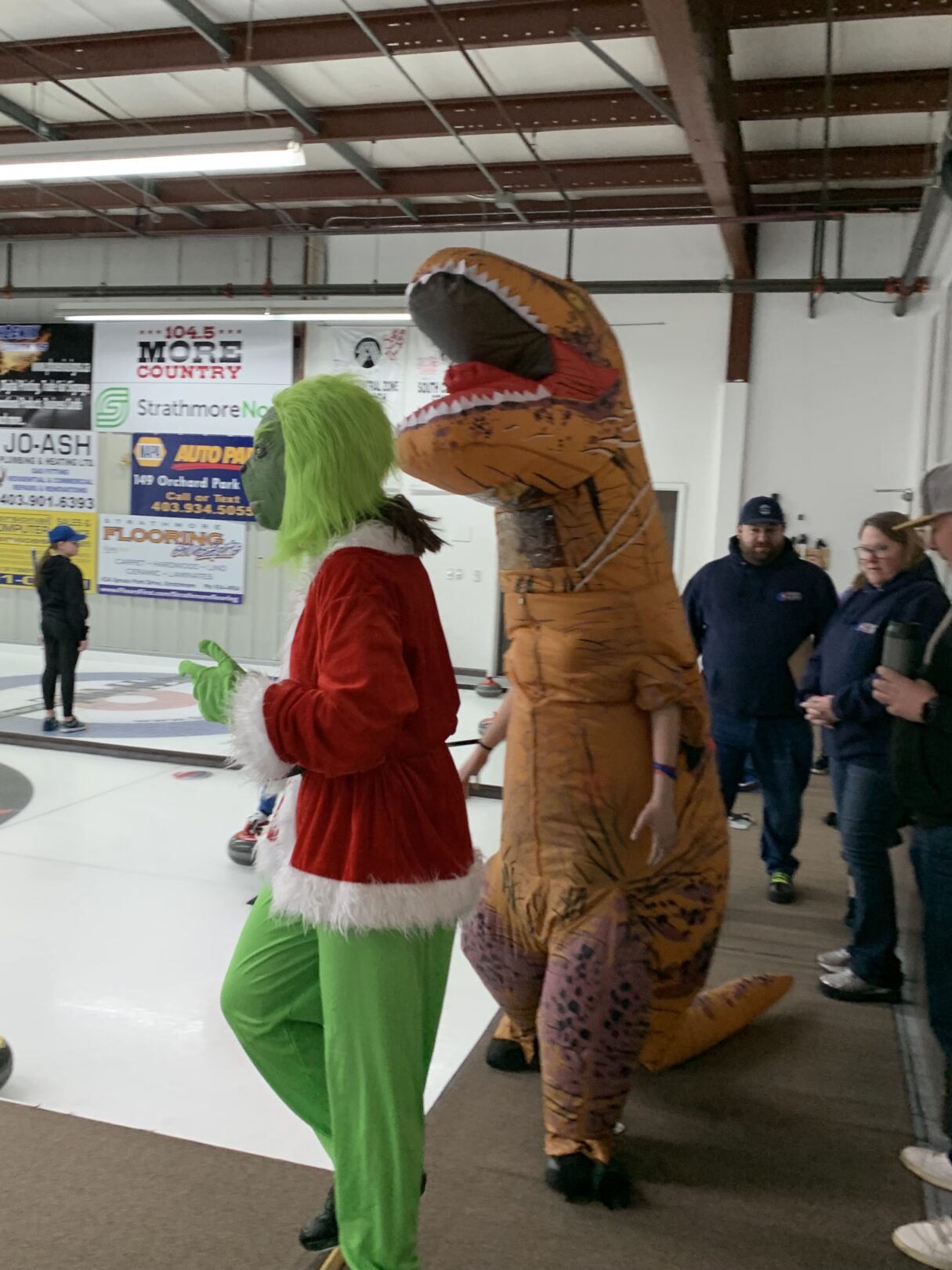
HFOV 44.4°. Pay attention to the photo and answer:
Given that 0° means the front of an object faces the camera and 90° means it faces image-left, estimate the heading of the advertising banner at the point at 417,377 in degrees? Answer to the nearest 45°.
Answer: approximately 0°

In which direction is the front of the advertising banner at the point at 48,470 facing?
toward the camera

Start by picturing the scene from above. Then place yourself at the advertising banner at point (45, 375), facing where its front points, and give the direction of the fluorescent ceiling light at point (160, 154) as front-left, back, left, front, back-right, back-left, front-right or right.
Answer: front

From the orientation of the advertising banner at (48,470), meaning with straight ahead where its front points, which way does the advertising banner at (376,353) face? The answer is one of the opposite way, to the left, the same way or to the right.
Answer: the same way

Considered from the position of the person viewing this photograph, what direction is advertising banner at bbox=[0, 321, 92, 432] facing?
facing the viewer

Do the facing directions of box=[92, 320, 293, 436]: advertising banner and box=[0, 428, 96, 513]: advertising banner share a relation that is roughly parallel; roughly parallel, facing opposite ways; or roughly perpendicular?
roughly parallel

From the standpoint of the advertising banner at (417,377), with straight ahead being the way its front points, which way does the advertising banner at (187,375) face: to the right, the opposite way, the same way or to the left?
the same way

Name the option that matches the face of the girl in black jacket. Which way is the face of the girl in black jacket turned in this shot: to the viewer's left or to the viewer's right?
to the viewer's right

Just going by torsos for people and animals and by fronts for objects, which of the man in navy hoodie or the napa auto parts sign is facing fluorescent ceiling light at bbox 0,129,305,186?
the napa auto parts sign

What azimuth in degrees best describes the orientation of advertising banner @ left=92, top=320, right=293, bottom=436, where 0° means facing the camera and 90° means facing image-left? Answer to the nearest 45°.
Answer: approximately 0°

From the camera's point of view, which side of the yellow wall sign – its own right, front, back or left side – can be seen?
front

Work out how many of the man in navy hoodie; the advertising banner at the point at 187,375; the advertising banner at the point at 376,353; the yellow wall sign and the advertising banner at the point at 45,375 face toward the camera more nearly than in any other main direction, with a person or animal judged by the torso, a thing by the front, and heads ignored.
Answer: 5

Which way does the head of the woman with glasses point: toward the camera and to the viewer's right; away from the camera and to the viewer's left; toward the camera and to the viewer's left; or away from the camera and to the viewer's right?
toward the camera and to the viewer's left

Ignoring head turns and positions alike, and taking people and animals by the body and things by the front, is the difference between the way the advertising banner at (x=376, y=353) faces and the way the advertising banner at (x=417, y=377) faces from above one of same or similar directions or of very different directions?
same or similar directions

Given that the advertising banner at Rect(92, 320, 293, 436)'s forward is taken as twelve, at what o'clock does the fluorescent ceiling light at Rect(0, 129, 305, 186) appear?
The fluorescent ceiling light is roughly at 12 o'clock from the advertising banner.

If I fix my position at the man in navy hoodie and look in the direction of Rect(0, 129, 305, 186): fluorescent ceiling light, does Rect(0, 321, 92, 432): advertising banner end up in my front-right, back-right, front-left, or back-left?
front-right

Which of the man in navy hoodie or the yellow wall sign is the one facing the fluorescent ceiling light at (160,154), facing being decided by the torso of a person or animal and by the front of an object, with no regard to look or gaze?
the yellow wall sign

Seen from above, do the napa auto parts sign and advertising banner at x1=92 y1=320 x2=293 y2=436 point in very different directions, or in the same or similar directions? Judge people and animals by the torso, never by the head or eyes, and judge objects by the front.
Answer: same or similar directions
